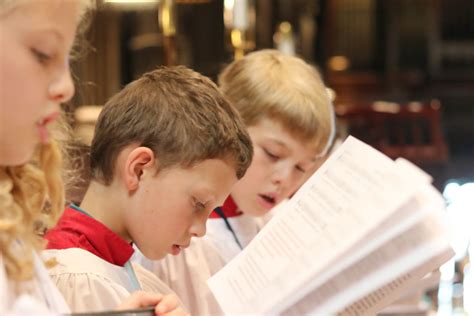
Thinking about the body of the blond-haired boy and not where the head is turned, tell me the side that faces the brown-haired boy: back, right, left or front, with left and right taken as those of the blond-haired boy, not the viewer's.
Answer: right

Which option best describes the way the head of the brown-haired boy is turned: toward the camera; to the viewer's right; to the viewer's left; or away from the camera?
to the viewer's right

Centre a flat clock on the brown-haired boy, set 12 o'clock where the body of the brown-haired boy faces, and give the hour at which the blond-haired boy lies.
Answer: The blond-haired boy is roughly at 10 o'clock from the brown-haired boy.

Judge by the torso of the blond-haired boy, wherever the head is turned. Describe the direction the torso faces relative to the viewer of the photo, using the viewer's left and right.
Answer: facing the viewer and to the right of the viewer

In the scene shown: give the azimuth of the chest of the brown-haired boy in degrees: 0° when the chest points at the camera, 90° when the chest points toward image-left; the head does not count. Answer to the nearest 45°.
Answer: approximately 270°

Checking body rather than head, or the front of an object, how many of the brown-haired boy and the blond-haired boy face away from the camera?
0
